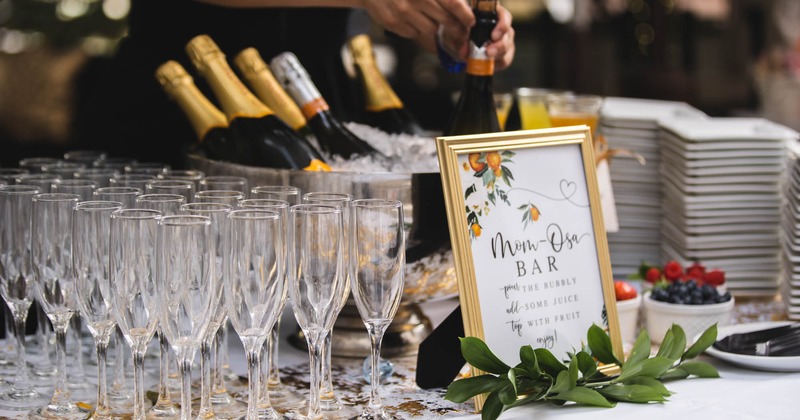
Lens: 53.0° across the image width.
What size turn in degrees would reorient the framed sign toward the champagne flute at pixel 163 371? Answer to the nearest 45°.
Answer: approximately 135° to its right

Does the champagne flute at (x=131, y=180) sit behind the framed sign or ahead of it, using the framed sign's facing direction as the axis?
behind

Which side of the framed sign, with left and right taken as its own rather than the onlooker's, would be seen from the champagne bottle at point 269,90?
back

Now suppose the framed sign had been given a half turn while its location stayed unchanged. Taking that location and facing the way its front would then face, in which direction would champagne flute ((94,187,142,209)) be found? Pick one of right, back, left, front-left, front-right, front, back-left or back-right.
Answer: front-left

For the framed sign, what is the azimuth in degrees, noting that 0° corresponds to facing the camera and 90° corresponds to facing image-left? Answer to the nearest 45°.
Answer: approximately 315°

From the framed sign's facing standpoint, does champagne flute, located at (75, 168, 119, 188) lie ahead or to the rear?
to the rear

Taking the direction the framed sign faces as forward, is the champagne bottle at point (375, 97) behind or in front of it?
behind

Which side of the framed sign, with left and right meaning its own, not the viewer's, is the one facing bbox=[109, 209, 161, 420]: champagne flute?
right
